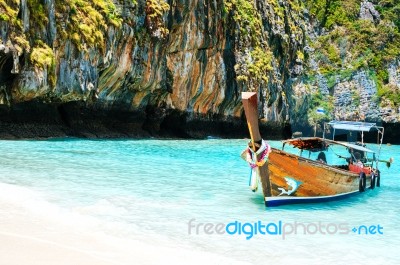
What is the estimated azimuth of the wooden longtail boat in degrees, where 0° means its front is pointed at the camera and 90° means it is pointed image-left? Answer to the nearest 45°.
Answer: approximately 45°
